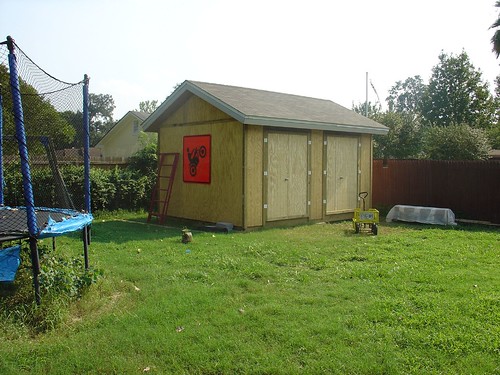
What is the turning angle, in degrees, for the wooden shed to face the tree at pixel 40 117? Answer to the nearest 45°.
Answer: approximately 90° to its right

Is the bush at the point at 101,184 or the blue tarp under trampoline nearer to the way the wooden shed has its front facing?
the blue tarp under trampoline

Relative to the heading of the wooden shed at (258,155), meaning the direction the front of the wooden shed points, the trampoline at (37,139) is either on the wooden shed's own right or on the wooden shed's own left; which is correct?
on the wooden shed's own right

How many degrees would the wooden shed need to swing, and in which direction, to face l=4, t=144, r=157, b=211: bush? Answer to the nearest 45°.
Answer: approximately 135° to its right

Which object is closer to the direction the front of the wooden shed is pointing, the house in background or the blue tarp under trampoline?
the blue tarp under trampoline

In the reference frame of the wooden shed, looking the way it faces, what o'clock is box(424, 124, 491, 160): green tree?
The green tree is roughly at 9 o'clock from the wooden shed.

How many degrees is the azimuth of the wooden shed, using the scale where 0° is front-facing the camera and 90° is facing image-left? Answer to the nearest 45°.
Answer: approximately 315°

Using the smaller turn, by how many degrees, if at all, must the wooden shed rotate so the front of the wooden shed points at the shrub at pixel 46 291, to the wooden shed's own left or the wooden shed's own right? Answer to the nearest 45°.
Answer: approximately 45° to the wooden shed's own right

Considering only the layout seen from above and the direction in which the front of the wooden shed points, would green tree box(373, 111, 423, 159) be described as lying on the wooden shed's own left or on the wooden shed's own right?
on the wooden shed's own left
